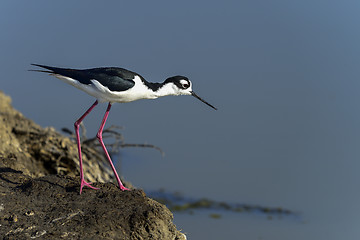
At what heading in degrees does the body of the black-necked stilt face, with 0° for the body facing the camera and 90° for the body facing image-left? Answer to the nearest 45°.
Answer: approximately 270°
